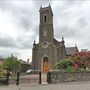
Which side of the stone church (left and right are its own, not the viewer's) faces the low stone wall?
front

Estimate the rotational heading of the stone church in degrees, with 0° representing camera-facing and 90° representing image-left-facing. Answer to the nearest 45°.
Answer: approximately 0°

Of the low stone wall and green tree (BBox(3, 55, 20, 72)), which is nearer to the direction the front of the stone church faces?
the low stone wall
